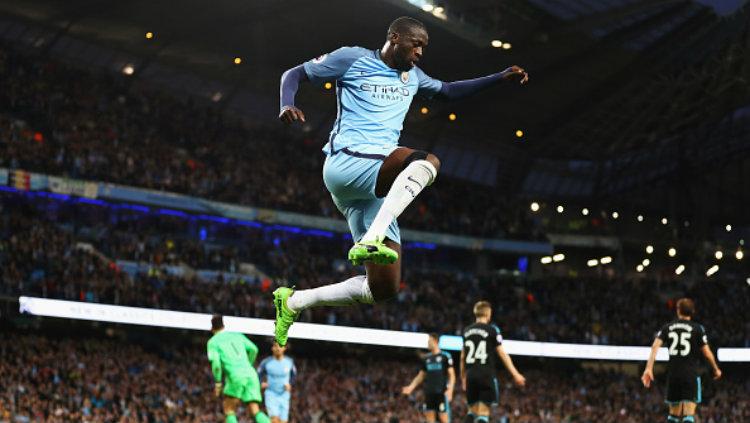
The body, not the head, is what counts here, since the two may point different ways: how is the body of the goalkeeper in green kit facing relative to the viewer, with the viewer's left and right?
facing away from the viewer and to the left of the viewer

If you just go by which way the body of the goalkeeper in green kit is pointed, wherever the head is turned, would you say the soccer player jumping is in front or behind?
behind

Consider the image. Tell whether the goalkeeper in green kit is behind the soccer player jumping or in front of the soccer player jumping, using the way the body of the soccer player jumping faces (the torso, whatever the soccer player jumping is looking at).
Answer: behind

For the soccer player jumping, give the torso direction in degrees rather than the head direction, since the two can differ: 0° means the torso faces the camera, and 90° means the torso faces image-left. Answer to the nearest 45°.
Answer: approximately 315°

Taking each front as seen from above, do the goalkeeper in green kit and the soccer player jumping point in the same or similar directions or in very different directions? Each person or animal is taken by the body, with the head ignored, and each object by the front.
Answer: very different directions
